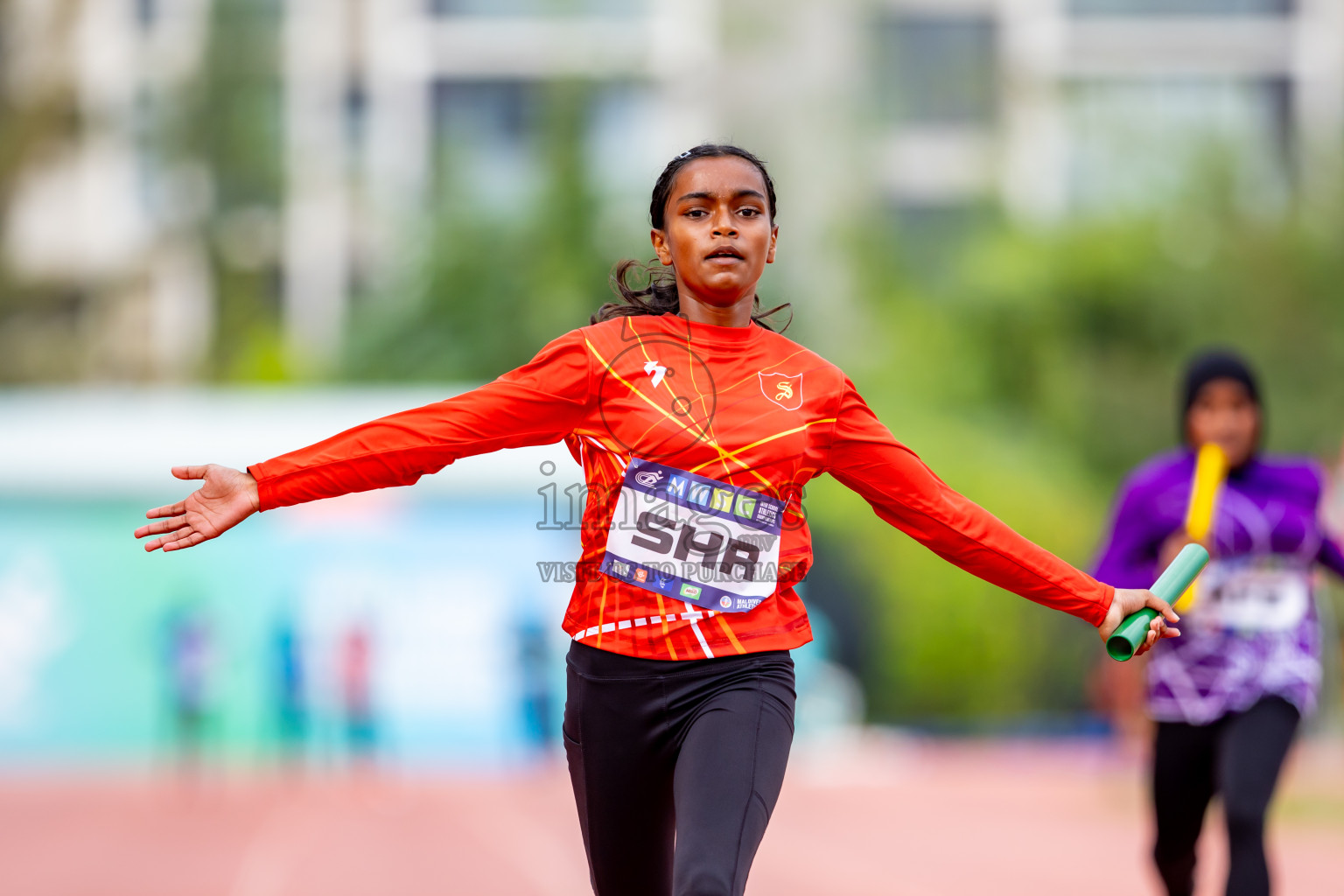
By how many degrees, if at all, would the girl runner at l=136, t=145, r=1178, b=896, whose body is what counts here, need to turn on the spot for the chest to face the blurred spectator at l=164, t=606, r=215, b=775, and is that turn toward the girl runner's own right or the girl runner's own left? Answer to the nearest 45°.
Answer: approximately 180°

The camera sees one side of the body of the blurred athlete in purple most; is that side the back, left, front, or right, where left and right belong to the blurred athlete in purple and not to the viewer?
front

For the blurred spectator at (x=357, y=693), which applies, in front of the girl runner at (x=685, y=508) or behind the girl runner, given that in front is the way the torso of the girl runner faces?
behind

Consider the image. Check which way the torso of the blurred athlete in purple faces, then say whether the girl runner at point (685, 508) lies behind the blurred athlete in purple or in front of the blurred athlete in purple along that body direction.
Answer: in front

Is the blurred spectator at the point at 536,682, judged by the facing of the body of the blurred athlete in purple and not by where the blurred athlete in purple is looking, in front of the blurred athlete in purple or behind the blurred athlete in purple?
behind

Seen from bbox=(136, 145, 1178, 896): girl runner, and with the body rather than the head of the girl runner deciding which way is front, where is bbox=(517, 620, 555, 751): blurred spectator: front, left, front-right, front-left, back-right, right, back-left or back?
back

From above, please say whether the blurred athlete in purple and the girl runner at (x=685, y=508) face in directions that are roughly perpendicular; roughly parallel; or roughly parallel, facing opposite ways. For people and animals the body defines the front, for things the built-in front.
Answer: roughly parallel

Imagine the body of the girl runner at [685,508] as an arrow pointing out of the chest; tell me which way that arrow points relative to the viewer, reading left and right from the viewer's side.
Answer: facing the viewer

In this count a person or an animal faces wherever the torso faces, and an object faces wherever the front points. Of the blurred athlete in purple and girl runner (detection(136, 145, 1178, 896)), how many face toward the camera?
2

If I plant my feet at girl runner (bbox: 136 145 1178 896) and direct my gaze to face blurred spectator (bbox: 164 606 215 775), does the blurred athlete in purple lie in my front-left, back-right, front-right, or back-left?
front-right
